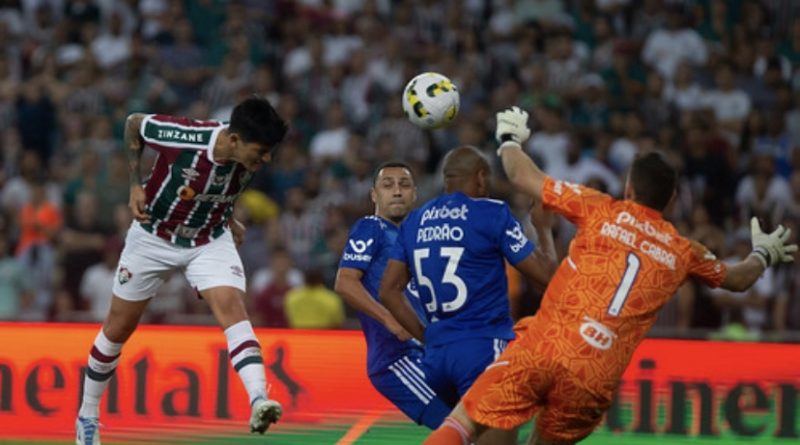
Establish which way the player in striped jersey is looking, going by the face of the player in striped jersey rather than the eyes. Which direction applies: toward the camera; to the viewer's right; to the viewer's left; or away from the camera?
to the viewer's right

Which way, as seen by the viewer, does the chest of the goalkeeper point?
away from the camera

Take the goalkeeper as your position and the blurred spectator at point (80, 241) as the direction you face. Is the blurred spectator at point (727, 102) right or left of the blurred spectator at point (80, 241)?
right

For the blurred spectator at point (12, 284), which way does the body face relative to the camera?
toward the camera

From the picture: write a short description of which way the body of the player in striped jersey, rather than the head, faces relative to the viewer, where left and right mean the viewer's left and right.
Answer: facing the viewer and to the right of the viewer

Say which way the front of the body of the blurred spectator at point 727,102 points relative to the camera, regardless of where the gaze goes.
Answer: toward the camera

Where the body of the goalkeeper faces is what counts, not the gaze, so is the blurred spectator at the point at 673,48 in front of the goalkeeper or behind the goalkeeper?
in front

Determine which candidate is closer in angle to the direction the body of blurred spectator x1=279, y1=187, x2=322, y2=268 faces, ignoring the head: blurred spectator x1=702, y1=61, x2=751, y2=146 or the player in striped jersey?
the player in striped jersey

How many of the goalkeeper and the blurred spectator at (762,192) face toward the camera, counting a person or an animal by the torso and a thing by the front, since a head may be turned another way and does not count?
1

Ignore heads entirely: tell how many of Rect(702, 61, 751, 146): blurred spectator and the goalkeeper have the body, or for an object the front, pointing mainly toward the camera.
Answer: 1

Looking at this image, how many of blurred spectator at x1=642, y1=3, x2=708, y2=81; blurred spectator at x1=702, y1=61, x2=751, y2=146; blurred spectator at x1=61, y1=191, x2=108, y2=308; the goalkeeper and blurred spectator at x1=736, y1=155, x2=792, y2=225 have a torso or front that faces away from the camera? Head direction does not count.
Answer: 1

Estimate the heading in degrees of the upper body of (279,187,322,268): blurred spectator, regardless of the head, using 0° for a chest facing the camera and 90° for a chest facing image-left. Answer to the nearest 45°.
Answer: approximately 0°

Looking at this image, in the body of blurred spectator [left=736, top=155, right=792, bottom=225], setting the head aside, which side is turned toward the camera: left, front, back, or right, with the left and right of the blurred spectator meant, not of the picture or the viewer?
front

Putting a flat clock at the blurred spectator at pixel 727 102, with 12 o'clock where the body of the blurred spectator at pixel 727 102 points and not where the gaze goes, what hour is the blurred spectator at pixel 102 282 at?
the blurred spectator at pixel 102 282 is roughly at 2 o'clock from the blurred spectator at pixel 727 102.
